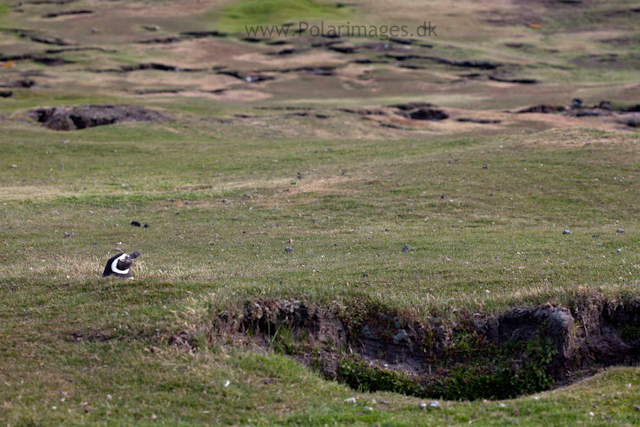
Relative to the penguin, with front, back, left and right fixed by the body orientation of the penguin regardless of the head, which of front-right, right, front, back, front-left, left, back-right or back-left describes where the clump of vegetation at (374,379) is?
front-right

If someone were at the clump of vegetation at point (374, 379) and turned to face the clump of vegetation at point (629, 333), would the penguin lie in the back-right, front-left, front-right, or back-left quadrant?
back-left

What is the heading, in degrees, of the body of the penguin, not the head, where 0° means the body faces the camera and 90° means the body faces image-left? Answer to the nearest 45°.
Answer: approximately 270°
